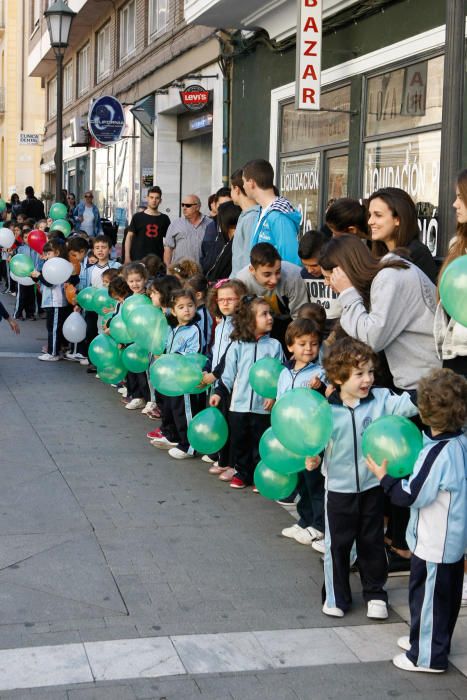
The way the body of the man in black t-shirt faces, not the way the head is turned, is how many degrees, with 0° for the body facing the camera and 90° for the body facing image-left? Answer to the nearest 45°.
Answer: approximately 0°

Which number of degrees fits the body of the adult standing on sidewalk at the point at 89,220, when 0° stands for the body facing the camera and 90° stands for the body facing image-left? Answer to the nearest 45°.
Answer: approximately 0°

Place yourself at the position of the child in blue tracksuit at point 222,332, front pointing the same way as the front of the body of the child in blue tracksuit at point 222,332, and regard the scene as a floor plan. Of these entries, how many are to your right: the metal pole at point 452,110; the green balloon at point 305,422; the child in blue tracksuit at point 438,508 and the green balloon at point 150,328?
1

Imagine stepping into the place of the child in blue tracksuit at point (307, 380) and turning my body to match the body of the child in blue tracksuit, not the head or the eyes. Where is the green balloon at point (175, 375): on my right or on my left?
on my right

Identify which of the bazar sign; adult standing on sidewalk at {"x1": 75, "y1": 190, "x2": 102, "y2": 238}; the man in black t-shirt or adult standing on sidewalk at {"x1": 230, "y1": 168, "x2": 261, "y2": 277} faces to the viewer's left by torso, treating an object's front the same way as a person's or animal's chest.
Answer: adult standing on sidewalk at {"x1": 230, "y1": 168, "x2": 261, "y2": 277}

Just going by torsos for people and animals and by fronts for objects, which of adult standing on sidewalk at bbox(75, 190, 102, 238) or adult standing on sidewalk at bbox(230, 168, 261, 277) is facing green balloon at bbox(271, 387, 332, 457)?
adult standing on sidewalk at bbox(75, 190, 102, 238)

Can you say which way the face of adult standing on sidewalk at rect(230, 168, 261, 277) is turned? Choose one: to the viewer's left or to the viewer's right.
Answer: to the viewer's left

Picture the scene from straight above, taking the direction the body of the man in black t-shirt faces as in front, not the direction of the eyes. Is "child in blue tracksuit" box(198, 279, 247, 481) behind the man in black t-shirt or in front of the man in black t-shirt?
in front

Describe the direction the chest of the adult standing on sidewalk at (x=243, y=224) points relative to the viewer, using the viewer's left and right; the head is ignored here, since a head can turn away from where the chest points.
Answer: facing to the left of the viewer

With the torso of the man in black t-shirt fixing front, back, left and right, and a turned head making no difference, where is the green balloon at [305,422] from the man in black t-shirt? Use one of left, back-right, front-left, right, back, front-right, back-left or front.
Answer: front

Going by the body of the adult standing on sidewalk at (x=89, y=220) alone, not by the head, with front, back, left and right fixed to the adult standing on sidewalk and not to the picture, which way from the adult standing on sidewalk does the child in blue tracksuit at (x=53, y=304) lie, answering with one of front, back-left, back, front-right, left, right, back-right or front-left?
front

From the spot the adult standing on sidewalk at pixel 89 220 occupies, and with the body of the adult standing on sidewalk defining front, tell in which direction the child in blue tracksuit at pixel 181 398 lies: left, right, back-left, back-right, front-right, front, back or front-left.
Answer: front

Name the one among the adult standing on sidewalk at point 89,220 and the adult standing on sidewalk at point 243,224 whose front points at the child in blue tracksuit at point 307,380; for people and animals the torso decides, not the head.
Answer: the adult standing on sidewalk at point 89,220

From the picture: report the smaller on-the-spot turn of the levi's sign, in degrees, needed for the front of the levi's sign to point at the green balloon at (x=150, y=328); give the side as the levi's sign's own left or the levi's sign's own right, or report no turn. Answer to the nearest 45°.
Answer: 0° — it already faces it

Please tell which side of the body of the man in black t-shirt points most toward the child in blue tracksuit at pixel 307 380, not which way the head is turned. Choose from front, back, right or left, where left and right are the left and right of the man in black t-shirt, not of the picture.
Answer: front
